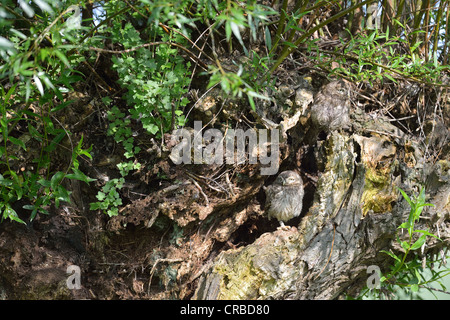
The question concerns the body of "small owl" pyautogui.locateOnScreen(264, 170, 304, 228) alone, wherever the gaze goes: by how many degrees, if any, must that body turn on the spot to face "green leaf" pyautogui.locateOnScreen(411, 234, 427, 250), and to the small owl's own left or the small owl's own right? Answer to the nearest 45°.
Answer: approximately 90° to the small owl's own left

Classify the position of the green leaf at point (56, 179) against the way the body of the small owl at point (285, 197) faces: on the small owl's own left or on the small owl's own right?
on the small owl's own right

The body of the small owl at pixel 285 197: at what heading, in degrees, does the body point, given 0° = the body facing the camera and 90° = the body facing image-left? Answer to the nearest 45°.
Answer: approximately 0°
